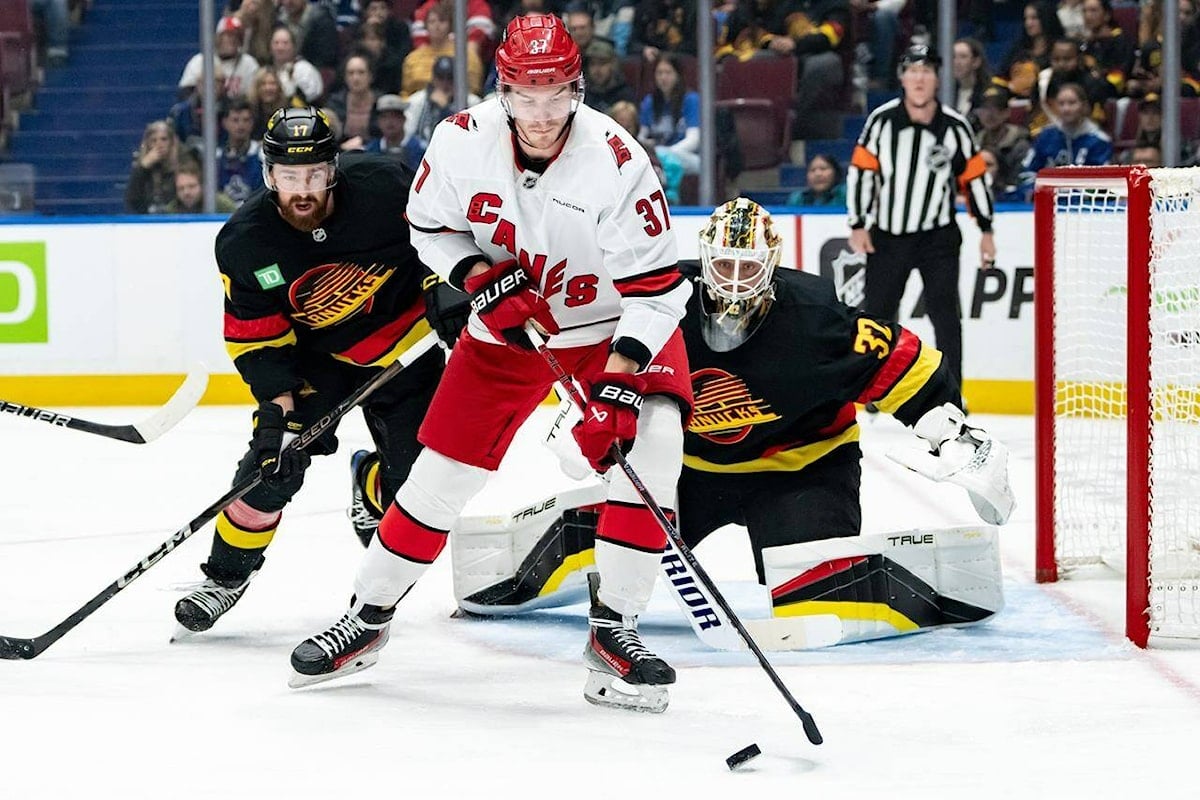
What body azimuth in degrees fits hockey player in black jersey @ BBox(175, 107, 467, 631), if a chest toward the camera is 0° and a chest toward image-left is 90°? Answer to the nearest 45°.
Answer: approximately 0°

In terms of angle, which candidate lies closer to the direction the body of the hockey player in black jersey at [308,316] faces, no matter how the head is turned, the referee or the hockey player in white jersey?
the hockey player in white jersey

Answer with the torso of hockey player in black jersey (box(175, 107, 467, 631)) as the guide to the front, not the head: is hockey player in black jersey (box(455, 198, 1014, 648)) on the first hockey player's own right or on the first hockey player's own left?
on the first hockey player's own left

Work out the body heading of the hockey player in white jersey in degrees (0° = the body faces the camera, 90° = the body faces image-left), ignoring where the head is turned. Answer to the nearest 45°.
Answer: approximately 0°

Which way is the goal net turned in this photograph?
to the viewer's left

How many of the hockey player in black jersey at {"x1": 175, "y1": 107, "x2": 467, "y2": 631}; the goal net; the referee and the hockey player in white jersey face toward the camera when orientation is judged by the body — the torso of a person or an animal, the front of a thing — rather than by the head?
3

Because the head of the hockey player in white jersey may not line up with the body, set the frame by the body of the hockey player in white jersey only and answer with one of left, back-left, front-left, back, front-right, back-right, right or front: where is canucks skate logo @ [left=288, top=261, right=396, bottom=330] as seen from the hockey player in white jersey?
back-right
